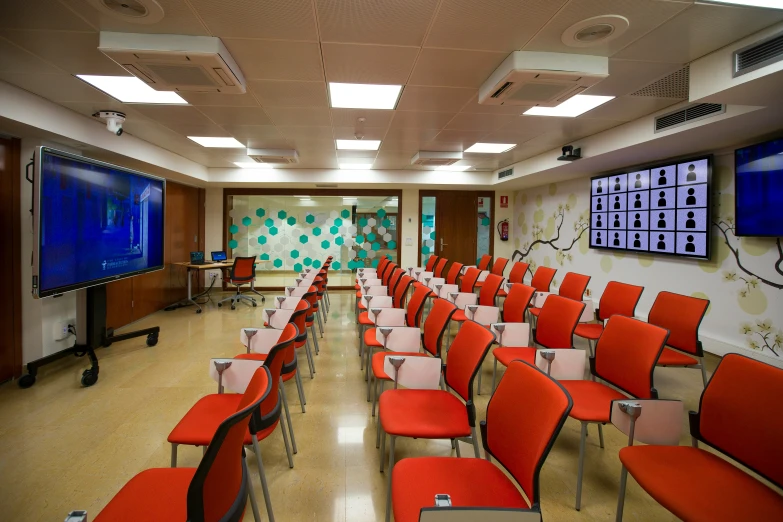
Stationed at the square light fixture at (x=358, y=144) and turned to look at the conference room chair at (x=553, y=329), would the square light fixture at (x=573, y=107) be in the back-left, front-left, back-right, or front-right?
front-left

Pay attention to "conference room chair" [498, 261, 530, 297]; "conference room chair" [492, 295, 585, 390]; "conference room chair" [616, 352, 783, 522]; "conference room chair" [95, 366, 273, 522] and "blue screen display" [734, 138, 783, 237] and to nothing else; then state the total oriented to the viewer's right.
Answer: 0

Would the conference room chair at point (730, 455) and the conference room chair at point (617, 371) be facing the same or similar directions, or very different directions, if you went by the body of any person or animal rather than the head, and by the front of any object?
same or similar directions

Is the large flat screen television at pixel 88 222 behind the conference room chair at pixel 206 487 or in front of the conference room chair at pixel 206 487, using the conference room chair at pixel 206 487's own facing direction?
in front

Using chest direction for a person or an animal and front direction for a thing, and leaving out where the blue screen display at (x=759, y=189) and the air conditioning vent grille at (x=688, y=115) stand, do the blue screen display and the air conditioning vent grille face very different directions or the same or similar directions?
same or similar directions

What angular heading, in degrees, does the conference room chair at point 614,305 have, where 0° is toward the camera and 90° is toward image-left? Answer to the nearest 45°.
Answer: approximately 45°

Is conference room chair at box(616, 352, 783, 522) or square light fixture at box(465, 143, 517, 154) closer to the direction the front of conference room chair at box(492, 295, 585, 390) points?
the conference room chair

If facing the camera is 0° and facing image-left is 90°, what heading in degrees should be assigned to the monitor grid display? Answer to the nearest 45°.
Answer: approximately 45°

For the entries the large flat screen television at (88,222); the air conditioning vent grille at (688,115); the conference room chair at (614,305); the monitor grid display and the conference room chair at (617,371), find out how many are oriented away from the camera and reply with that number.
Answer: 0

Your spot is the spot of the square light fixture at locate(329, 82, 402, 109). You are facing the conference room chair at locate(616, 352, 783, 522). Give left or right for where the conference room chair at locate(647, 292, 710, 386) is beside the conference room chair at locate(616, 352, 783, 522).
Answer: left

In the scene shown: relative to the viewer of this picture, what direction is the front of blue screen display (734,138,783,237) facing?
facing the viewer and to the left of the viewer
